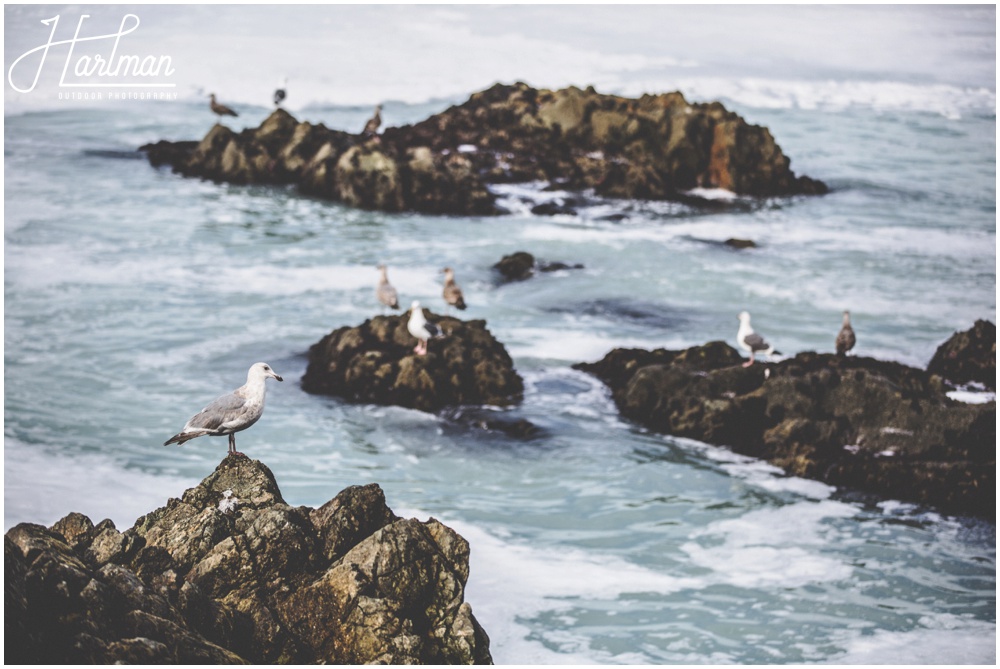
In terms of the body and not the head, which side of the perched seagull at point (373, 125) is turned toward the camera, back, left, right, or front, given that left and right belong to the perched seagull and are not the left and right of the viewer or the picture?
right

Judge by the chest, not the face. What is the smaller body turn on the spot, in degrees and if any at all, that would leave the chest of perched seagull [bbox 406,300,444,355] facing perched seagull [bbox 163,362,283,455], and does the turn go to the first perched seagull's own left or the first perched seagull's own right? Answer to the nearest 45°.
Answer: approximately 45° to the first perched seagull's own left

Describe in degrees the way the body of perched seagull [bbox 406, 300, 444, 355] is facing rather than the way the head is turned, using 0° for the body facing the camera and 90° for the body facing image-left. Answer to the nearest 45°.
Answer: approximately 45°

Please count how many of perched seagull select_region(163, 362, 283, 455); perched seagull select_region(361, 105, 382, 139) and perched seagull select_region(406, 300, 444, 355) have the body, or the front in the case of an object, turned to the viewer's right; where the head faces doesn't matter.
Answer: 2

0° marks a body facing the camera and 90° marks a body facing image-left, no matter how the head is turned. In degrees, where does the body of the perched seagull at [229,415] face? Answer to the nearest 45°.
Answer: approximately 270°

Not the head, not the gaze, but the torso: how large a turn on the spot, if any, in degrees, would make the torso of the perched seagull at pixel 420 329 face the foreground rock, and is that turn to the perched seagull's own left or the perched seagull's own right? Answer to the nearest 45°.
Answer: approximately 45° to the perched seagull's own left

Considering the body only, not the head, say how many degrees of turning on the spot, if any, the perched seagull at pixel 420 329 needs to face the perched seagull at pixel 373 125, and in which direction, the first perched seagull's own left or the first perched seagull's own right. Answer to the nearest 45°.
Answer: approximately 135° to the first perched seagull's own right

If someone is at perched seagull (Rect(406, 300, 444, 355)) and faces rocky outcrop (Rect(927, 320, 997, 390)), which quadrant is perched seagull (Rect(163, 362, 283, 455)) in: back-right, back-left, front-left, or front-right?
back-right

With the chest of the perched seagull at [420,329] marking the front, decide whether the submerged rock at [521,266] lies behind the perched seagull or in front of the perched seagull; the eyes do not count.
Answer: behind

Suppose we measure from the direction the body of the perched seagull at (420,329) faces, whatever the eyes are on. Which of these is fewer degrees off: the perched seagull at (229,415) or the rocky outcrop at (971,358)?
the perched seagull

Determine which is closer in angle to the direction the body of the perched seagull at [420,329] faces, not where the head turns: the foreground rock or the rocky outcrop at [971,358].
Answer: the foreground rock

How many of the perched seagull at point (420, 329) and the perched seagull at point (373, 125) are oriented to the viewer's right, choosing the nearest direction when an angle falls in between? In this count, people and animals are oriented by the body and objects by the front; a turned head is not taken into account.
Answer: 1
